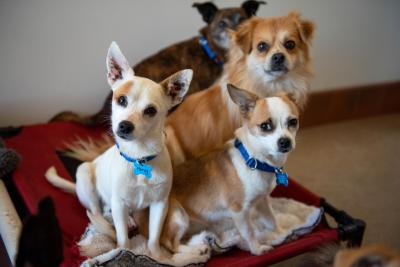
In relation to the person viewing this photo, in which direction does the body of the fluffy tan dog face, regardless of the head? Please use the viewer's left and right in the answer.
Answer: facing the viewer and to the right of the viewer

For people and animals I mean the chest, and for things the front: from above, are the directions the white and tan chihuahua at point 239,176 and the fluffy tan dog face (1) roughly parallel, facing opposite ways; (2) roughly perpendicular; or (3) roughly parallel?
roughly parallel
